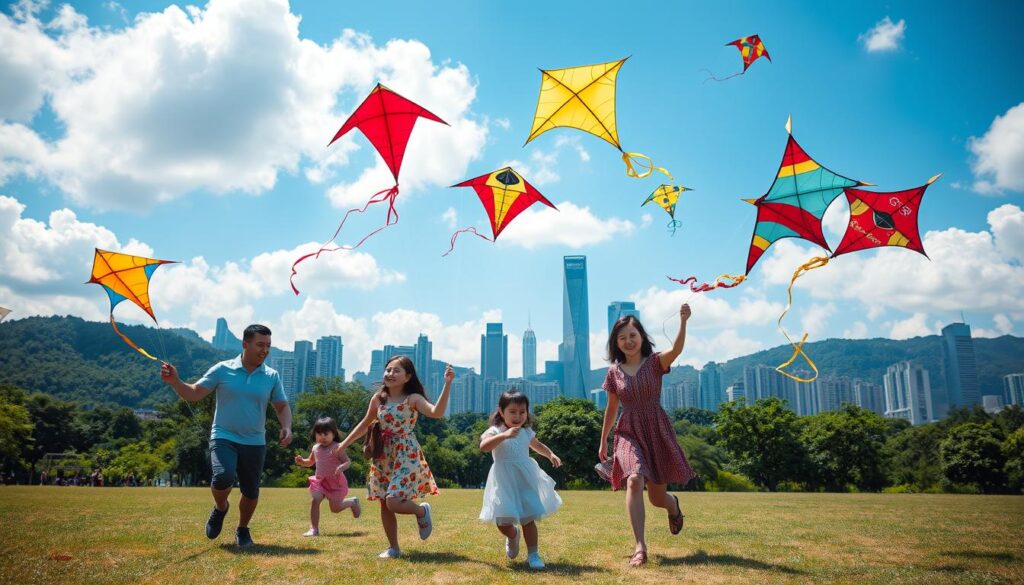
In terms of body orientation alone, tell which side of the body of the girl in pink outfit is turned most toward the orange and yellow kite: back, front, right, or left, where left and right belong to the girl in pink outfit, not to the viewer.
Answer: right

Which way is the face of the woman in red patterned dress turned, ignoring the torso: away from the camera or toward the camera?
toward the camera

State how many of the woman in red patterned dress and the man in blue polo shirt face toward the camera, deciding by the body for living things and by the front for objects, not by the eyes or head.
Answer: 2

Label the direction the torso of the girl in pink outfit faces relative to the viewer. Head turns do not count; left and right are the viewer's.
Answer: facing the viewer and to the left of the viewer

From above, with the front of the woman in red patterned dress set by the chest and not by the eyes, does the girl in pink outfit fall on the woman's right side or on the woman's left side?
on the woman's right side

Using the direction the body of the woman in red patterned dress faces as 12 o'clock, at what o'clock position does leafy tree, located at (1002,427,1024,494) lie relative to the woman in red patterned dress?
The leafy tree is roughly at 7 o'clock from the woman in red patterned dress.

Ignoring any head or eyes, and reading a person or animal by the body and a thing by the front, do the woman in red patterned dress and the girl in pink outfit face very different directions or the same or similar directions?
same or similar directions

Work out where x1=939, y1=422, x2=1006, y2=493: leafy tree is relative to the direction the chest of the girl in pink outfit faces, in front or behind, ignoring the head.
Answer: behind

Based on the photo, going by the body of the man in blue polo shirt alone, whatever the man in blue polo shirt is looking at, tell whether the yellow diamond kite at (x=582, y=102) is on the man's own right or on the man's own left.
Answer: on the man's own left

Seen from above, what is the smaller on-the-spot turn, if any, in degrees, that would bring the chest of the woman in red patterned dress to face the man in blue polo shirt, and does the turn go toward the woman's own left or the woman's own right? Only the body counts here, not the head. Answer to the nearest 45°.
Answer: approximately 90° to the woman's own right

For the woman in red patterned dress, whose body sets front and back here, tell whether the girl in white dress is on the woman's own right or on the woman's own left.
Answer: on the woman's own right

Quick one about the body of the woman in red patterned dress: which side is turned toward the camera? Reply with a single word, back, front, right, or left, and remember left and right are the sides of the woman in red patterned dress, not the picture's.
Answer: front

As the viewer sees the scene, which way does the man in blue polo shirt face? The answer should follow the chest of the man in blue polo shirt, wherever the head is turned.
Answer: toward the camera
